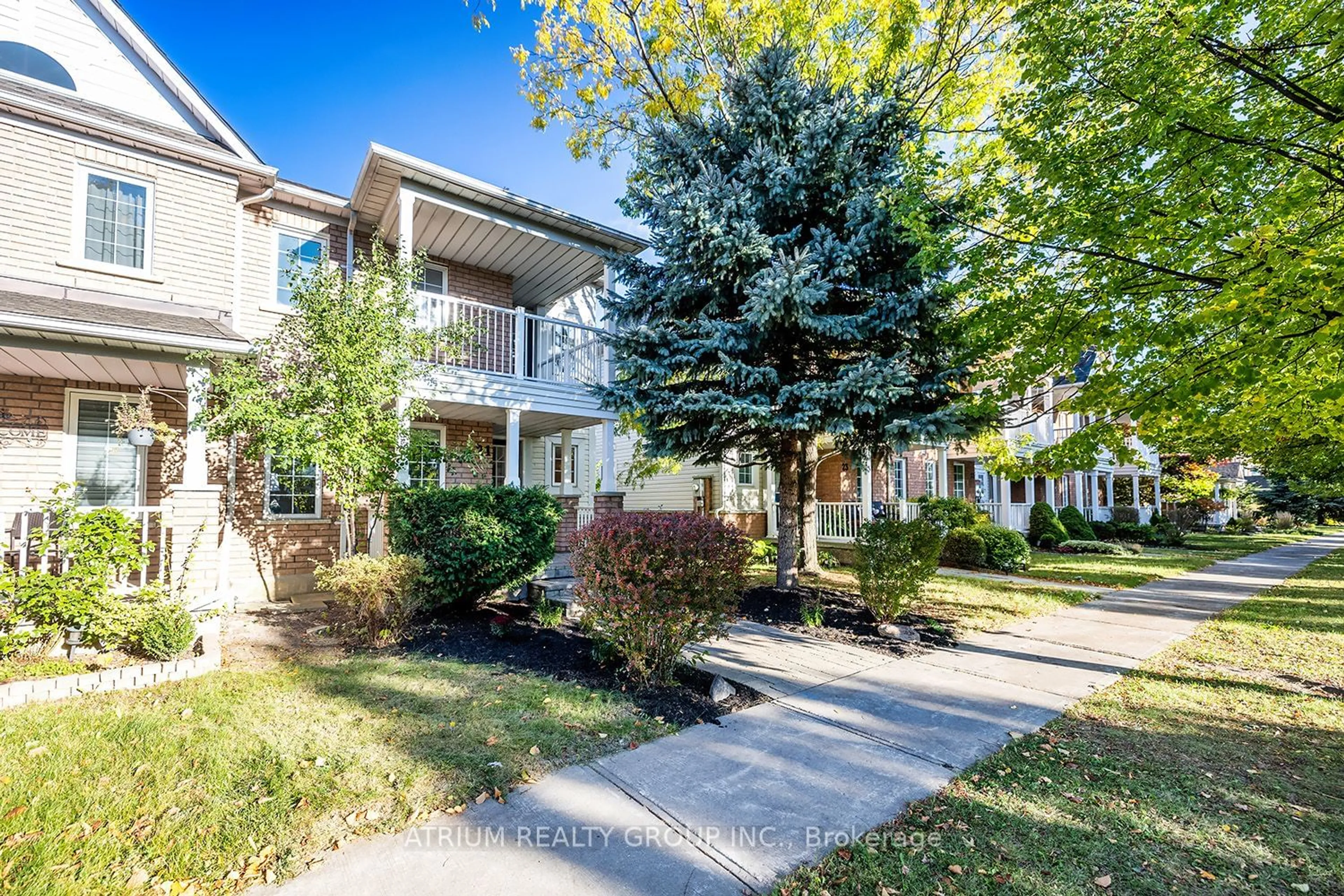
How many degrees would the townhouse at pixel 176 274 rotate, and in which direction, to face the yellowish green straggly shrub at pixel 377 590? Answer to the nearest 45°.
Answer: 0° — it already faces it

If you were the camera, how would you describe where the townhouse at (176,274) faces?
facing the viewer and to the right of the viewer

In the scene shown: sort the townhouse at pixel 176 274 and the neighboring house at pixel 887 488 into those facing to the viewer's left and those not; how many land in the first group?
0

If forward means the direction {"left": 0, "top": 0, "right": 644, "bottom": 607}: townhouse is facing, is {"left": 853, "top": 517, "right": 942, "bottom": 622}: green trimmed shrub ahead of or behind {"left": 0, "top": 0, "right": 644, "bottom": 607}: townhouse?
ahead

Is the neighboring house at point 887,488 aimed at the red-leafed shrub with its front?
no

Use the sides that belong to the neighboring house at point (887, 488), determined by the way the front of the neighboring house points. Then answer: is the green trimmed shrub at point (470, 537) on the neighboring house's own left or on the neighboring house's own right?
on the neighboring house's own right

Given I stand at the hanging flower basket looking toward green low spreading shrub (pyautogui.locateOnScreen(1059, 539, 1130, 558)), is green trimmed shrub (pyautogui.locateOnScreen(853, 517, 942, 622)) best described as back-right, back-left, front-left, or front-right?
front-right

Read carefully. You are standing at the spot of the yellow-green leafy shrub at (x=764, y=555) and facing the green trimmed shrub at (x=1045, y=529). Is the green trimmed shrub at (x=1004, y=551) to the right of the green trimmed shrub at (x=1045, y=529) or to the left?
right

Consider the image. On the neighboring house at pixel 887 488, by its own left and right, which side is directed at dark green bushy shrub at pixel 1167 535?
left

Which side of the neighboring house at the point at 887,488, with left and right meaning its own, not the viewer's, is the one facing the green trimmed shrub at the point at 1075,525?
left

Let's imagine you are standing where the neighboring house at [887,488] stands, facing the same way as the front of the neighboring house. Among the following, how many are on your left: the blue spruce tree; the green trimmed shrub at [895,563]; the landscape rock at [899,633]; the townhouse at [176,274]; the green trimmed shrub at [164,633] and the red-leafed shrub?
0

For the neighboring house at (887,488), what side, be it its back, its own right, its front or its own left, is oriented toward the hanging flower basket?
right
